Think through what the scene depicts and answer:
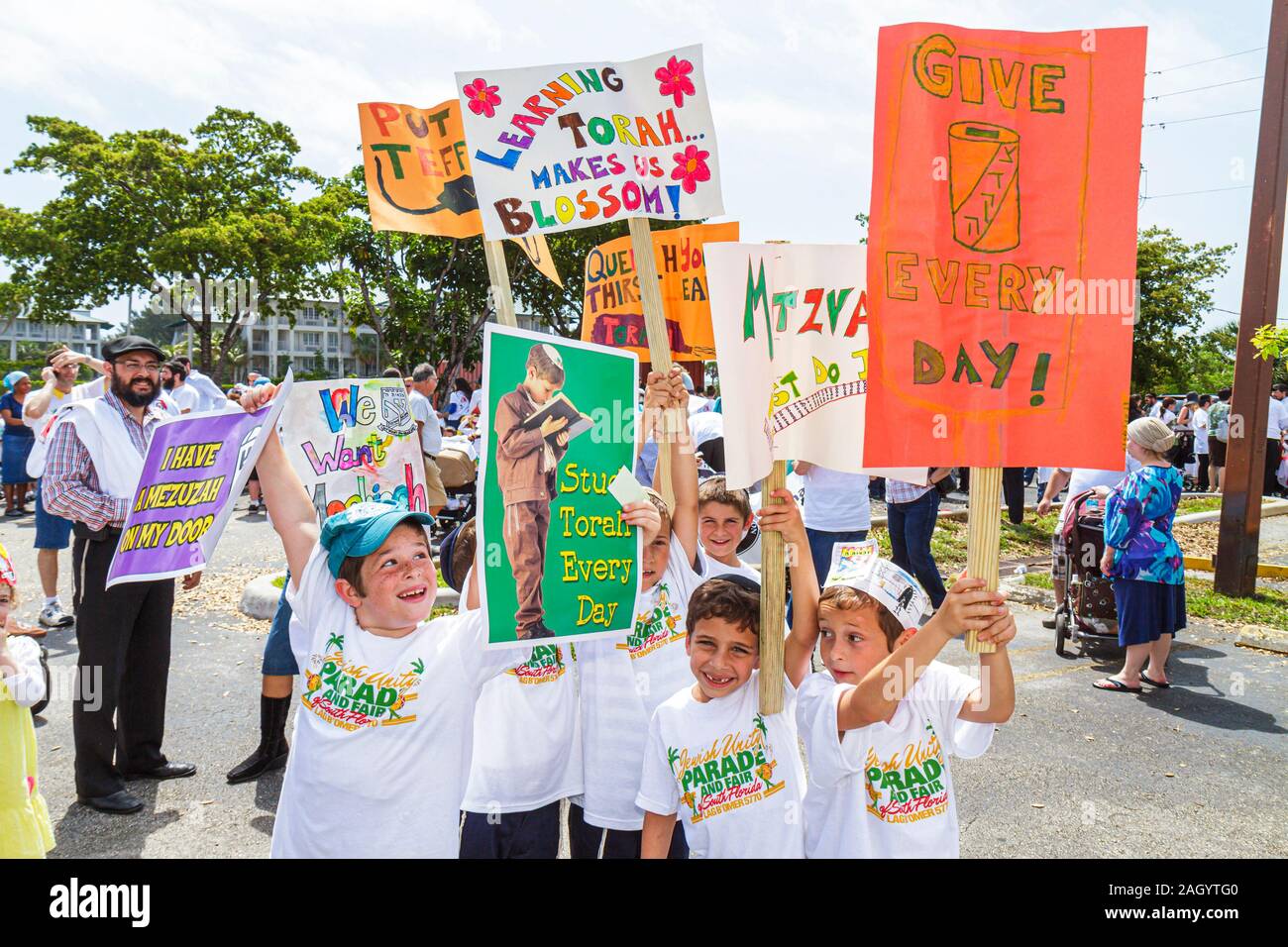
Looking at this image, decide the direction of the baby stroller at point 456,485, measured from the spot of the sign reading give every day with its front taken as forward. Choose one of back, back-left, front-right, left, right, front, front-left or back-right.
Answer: back-right

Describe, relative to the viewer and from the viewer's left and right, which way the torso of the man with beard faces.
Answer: facing the viewer and to the right of the viewer

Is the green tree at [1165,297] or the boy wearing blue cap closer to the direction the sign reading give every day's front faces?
the boy wearing blue cap

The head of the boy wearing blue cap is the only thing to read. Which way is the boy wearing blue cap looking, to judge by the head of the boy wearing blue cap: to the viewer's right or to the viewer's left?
to the viewer's right

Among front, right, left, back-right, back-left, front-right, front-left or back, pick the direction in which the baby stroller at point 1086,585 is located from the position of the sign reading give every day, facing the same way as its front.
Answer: back

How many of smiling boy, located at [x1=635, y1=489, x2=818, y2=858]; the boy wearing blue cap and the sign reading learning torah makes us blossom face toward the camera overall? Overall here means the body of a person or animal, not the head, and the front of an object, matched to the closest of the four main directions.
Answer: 3

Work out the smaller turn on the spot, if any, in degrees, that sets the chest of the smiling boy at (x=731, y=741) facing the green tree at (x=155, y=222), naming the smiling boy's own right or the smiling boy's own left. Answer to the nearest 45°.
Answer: approximately 135° to the smiling boy's own right
